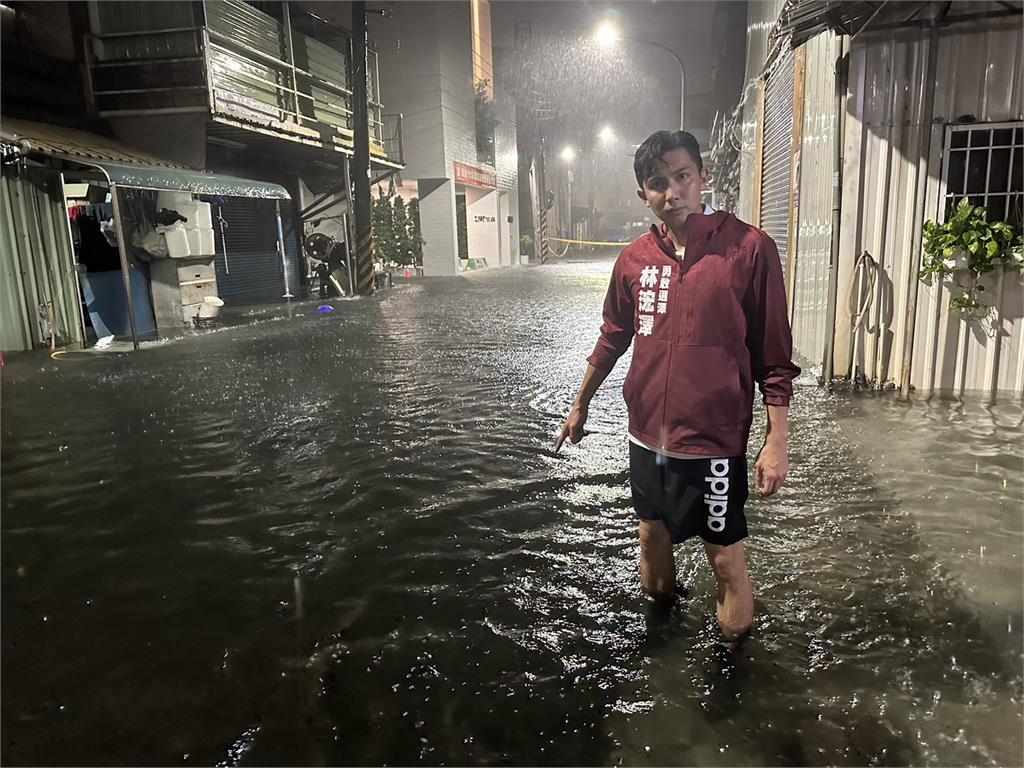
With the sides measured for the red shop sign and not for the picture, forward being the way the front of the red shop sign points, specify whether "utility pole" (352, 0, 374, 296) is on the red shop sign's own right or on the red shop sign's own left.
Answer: on the red shop sign's own right

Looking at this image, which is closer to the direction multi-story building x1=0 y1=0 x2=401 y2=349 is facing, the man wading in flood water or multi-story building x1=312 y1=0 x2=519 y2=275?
the man wading in flood water

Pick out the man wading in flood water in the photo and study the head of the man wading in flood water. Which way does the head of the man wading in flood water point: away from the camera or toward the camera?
toward the camera

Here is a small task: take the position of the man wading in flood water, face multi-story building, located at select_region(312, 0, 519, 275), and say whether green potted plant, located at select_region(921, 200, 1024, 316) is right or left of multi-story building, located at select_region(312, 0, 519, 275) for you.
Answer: right

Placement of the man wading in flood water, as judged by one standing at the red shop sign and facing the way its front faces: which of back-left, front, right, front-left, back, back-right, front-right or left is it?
front-right

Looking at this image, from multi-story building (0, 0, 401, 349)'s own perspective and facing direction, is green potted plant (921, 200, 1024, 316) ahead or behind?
ahead

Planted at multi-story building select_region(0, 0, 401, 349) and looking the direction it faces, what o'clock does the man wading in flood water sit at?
The man wading in flood water is roughly at 1 o'clock from the multi-story building.

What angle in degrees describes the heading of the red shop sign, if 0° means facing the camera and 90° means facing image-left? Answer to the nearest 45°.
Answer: approximately 315°

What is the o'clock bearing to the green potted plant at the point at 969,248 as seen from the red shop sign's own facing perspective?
The green potted plant is roughly at 1 o'clock from the red shop sign.

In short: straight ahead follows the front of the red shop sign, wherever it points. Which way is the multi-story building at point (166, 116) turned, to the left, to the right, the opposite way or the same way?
the same way

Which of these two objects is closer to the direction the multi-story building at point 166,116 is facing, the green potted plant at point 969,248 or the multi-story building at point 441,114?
the green potted plant

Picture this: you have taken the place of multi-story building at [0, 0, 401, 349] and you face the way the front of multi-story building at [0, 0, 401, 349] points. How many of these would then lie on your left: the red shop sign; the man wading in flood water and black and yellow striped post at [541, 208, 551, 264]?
2

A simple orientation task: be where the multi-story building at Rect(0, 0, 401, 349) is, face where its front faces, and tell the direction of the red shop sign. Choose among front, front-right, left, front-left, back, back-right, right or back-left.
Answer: left

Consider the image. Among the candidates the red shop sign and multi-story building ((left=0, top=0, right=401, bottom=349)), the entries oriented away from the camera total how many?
0

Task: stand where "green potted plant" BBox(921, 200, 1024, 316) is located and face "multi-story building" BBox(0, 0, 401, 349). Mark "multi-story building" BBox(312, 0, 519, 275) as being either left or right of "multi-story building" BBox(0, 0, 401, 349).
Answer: right
